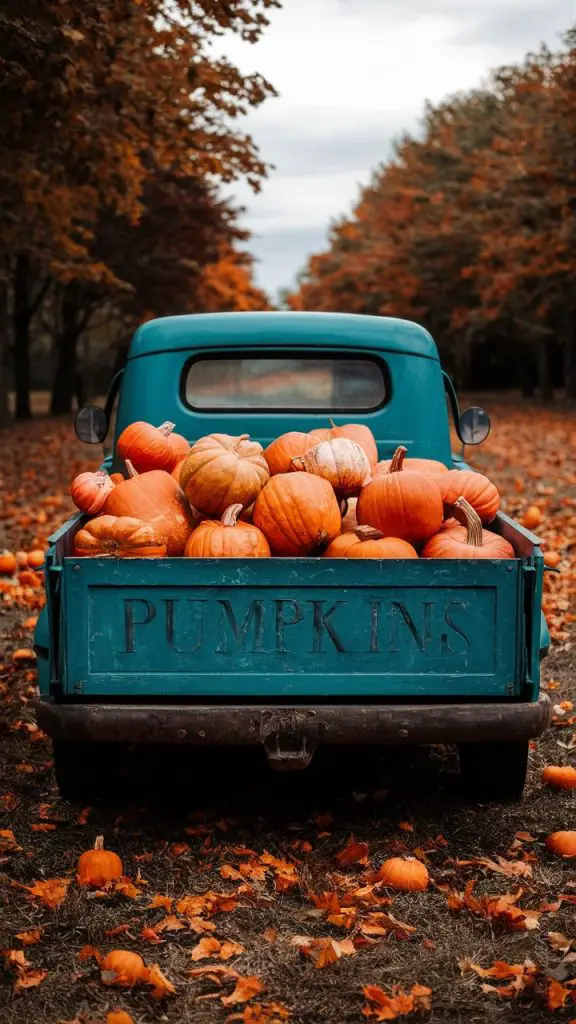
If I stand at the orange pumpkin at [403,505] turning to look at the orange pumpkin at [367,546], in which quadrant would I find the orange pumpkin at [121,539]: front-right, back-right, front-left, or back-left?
front-right

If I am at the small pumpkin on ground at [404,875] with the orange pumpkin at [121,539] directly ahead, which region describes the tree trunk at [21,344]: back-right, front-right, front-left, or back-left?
front-right

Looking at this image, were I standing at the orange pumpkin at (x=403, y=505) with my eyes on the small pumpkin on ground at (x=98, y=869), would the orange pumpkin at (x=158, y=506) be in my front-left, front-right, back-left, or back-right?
front-right

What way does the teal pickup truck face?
away from the camera
